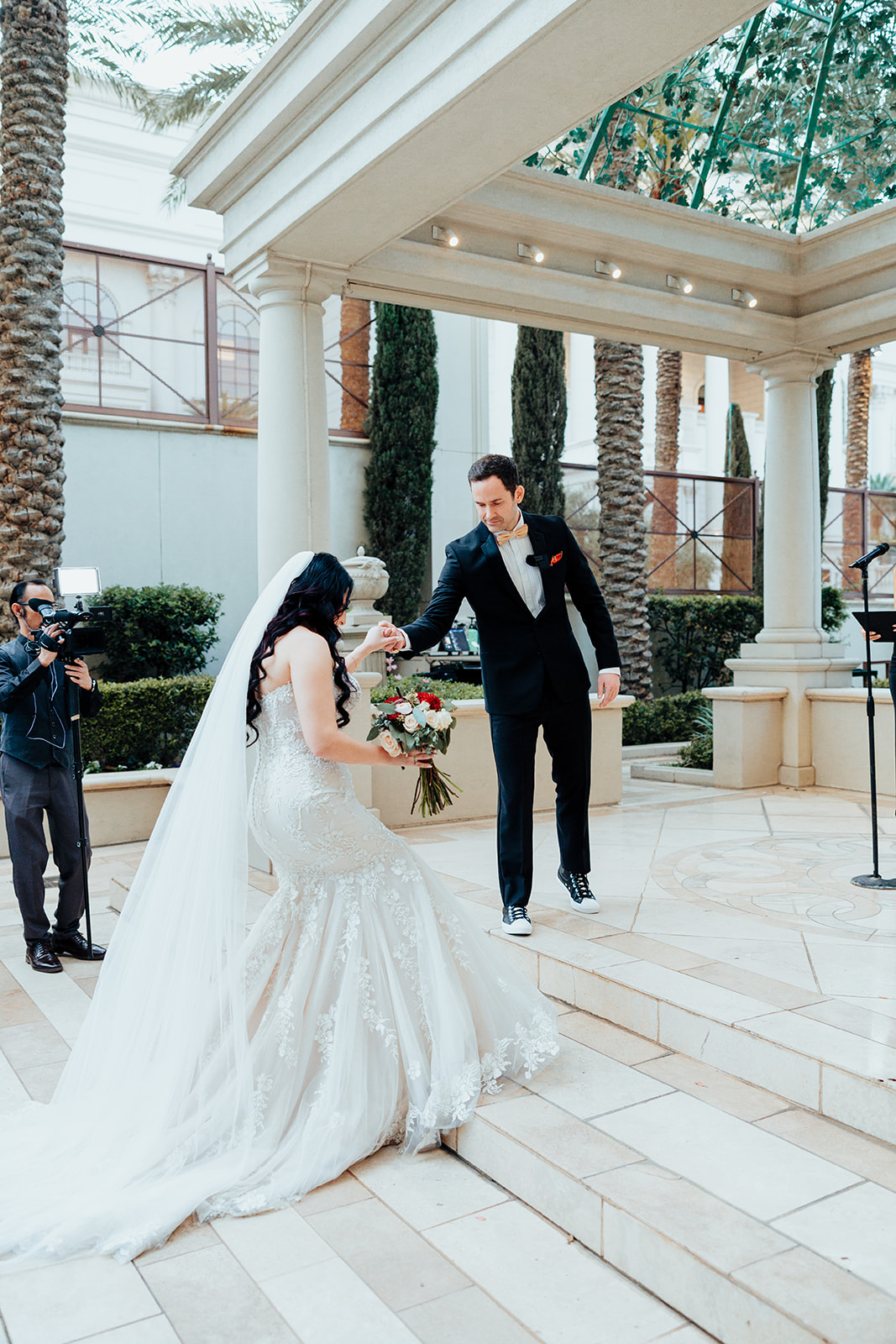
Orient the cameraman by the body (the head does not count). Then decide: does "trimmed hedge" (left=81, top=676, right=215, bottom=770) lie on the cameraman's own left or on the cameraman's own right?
on the cameraman's own left

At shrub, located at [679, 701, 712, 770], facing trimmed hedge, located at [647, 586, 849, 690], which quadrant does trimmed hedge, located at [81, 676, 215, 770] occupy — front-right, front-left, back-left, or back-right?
back-left

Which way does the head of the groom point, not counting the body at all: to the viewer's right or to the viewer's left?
to the viewer's left

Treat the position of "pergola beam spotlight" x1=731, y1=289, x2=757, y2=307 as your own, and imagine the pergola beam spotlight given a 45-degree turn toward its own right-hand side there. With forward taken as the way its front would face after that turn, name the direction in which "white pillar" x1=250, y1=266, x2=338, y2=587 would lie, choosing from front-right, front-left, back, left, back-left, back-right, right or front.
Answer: front-right

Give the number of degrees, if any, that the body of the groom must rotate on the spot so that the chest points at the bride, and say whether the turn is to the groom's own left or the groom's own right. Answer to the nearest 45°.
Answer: approximately 45° to the groom's own right

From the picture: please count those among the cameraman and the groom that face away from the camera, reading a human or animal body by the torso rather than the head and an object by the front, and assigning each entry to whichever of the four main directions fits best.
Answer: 0

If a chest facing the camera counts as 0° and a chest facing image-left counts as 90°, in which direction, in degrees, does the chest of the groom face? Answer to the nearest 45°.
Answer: approximately 0°

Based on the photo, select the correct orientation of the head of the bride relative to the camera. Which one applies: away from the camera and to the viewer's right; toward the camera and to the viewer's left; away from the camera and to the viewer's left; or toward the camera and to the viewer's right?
away from the camera and to the viewer's right

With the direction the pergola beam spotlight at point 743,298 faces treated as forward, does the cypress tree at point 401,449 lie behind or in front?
behind

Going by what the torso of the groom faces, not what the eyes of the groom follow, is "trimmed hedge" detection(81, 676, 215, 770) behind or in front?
behind

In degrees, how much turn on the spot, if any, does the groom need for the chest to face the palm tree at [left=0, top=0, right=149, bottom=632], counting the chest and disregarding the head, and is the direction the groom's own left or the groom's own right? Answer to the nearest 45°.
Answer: approximately 135° to the groom's own right

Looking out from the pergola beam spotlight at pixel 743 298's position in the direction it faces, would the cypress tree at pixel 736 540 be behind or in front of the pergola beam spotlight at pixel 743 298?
behind
